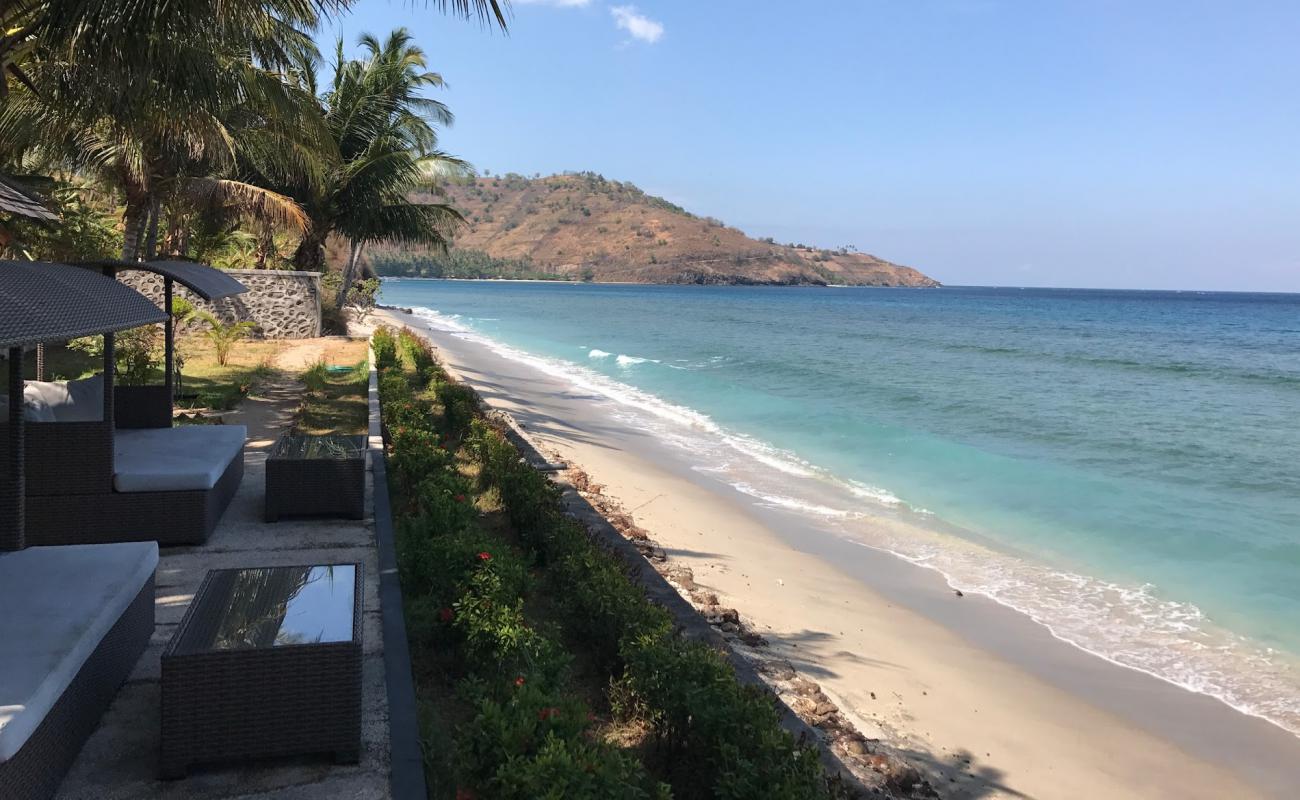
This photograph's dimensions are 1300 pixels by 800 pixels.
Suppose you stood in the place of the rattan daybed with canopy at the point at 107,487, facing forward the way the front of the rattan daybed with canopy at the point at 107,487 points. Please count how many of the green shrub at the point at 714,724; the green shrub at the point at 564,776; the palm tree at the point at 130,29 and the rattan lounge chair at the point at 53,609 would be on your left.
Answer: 1

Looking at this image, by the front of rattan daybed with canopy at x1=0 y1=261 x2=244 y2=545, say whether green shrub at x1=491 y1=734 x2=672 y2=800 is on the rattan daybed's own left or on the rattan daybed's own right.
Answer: on the rattan daybed's own right

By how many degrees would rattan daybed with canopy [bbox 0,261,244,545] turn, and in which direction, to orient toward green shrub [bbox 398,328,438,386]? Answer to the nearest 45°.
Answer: approximately 45° to its left

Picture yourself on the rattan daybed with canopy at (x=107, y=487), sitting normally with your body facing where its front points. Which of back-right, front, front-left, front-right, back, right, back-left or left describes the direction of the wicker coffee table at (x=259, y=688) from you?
right

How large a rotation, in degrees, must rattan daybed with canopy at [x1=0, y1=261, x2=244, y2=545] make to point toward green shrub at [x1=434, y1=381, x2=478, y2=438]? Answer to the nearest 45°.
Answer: approximately 45° to its left

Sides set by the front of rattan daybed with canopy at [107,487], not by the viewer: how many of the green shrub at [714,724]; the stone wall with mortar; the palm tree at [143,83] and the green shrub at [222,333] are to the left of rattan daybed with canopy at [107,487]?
3

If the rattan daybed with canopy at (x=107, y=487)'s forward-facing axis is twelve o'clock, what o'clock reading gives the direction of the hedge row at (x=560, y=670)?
The hedge row is roughly at 2 o'clock from the rattan daybed with canopy.

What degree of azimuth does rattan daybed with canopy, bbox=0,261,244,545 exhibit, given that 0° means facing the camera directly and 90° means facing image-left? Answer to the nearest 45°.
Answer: approximately 270°

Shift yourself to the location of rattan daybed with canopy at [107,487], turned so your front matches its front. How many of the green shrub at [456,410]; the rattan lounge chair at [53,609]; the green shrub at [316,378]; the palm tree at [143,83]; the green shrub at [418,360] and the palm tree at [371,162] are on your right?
1

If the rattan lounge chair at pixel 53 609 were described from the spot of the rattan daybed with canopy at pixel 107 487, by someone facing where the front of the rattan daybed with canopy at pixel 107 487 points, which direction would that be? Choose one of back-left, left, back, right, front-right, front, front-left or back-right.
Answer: right

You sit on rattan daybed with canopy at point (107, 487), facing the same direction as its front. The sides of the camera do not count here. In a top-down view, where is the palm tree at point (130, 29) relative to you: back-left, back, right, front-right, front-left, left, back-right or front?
left

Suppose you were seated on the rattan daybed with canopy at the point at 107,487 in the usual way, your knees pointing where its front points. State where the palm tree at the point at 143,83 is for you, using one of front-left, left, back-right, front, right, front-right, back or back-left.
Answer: left
